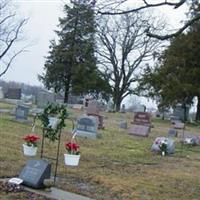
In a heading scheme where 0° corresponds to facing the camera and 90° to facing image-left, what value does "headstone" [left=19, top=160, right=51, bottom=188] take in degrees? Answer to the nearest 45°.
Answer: approximately 45°

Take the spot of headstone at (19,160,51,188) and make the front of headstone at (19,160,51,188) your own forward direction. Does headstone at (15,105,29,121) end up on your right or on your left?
on your right

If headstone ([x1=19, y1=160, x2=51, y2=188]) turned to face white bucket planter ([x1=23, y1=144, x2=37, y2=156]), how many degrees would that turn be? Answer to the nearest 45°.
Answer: approximately 135° to its right

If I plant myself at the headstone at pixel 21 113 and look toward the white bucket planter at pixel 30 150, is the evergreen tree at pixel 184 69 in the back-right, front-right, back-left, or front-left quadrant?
back-left
